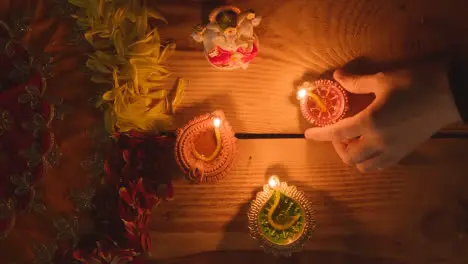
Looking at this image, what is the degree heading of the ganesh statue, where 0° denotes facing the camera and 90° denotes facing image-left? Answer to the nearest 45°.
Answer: approximately 0°
